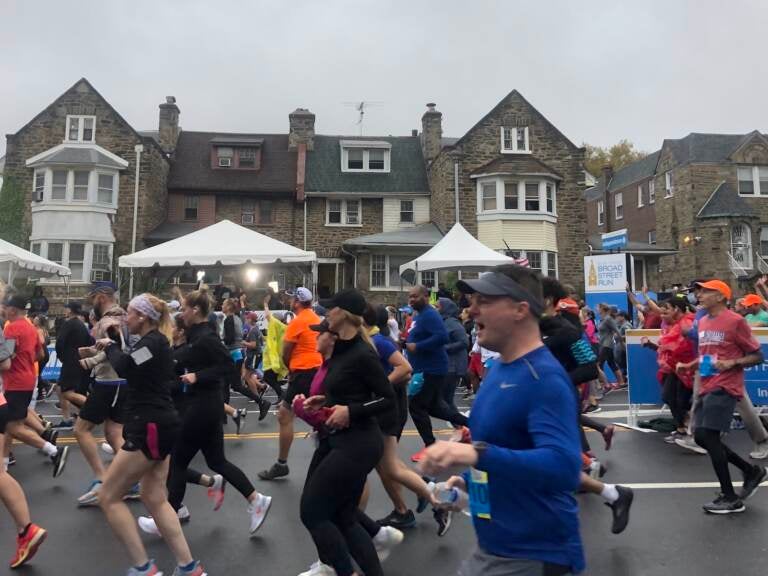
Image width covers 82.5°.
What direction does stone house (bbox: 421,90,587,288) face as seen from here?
toward the camera

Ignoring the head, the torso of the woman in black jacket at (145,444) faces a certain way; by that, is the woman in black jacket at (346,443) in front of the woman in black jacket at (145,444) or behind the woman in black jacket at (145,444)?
behind

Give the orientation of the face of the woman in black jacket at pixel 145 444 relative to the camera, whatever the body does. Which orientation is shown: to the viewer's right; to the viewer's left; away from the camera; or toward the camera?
to the viewer's left

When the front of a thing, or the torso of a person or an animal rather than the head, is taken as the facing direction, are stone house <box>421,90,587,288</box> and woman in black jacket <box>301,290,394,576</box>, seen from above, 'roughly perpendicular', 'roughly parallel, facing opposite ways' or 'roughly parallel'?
roughly perpendicular

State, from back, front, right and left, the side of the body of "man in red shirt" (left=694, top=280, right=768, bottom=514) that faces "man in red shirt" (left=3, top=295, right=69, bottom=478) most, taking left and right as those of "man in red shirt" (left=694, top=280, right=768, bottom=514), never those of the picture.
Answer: front

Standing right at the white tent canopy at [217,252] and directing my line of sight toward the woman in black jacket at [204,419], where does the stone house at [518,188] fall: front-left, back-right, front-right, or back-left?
back-left

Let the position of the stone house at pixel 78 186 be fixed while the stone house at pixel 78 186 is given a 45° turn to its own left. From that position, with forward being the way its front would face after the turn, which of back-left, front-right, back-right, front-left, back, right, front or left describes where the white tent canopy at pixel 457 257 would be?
front

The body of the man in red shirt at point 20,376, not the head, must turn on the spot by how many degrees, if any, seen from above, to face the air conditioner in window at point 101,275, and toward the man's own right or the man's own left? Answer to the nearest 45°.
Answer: approximately 90° to the man's own right

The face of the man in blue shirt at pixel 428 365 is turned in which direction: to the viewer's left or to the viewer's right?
to the viewer's left

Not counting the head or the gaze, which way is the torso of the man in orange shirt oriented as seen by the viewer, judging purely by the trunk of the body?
to the viewer's left

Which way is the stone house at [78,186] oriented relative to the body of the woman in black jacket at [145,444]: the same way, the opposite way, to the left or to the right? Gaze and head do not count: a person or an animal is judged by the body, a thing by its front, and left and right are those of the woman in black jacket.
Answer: to the left

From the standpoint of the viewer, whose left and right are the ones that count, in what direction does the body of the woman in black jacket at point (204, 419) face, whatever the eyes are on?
facing to the left of the viewer

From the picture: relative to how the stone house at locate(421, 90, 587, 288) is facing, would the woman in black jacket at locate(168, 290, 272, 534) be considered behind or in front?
in front

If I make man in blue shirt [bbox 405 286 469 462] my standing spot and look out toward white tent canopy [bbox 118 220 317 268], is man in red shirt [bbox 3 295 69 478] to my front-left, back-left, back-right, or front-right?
front-left

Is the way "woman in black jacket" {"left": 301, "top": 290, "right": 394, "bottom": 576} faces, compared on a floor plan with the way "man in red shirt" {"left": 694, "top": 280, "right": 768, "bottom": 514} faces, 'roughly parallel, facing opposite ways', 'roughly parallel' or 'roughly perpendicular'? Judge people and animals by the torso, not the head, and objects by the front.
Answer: roughly parallel

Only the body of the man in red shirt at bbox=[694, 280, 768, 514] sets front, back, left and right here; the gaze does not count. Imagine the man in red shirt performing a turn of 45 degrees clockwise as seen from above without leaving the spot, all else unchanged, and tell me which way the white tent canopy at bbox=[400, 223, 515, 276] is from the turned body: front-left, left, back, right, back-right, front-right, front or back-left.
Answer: front-right

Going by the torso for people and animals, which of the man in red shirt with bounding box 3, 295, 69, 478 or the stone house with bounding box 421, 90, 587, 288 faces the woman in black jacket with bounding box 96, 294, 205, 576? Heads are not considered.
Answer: the stone house

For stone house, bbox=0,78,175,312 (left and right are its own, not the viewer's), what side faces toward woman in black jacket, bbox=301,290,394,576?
front

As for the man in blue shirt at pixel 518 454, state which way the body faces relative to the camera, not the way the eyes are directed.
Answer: to the viewer's left

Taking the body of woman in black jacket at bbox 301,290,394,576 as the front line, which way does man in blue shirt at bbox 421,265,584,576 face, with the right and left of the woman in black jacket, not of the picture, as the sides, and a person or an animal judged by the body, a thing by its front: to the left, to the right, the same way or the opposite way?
the same way

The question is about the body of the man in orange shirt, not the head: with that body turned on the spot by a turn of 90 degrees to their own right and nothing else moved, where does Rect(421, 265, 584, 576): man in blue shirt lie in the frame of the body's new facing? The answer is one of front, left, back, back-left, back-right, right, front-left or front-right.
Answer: back
